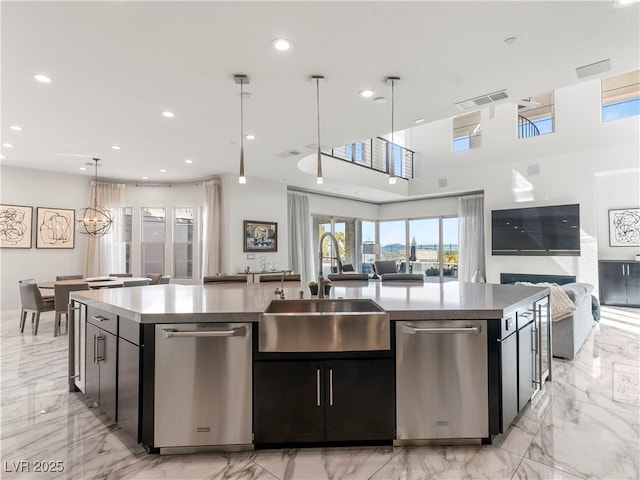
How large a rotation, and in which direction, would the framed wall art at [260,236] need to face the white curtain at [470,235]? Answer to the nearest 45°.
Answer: approximately 90° to its left

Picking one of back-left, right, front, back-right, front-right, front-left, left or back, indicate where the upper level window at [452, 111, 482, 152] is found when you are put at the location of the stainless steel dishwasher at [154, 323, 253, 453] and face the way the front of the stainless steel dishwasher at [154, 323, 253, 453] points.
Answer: back-left

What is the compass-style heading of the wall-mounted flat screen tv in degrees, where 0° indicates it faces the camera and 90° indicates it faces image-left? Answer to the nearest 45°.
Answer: approximately 45°

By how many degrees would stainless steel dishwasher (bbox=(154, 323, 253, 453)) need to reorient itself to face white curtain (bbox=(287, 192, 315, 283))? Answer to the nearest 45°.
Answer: approximately 180°

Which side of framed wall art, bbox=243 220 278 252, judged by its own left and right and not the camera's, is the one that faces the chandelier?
right

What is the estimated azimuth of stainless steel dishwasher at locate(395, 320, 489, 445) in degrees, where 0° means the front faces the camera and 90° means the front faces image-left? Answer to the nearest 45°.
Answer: approximately 0°

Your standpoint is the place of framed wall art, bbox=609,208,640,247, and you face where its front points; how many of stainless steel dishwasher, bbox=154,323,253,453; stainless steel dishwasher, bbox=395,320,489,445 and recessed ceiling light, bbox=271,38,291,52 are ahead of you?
3

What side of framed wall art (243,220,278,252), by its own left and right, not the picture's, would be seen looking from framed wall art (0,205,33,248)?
right
